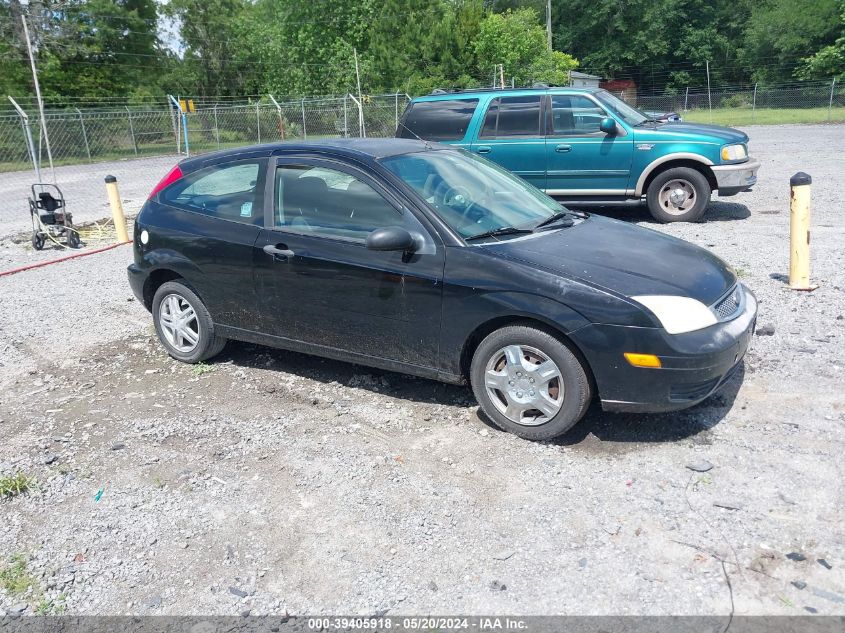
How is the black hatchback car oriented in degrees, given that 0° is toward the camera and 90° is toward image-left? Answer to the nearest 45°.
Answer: approximately 315°

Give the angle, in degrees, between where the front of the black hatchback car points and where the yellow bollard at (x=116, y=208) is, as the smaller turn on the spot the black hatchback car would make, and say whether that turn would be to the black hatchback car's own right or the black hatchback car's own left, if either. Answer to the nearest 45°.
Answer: approximately 180°

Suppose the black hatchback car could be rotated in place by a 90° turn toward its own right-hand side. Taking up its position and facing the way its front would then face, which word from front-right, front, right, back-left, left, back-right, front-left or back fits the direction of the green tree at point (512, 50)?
back-right

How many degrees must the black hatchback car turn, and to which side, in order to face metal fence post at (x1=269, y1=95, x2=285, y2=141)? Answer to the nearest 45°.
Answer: approximately 135° to its left

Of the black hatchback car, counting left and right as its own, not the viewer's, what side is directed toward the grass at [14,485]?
right

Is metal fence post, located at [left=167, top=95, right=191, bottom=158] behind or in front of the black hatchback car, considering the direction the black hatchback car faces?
behind

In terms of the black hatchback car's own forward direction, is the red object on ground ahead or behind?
behind

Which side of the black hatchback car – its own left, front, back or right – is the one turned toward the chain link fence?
left
